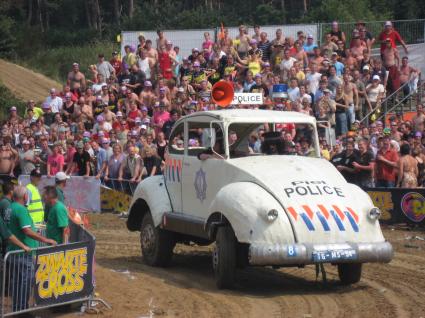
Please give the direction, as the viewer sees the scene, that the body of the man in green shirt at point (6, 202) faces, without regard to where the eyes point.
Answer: to the viewer's right

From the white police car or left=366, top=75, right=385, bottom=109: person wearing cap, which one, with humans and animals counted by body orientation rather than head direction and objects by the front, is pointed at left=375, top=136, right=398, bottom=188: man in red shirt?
the person wearing cap

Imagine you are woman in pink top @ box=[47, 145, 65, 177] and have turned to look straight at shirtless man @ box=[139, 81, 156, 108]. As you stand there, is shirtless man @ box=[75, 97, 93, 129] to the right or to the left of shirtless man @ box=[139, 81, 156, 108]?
left

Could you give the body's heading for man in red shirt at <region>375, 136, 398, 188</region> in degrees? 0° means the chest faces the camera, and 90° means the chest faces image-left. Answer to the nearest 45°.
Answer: approximately 45°

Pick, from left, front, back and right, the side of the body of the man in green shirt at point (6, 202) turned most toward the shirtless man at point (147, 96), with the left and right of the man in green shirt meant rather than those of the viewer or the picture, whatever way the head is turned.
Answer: left

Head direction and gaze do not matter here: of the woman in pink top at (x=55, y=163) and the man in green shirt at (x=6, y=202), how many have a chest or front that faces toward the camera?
1

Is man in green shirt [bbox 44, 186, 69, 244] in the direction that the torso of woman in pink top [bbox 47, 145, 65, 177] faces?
yes

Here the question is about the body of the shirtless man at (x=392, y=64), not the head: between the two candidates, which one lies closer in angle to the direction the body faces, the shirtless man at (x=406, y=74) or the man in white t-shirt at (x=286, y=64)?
the man in white t-shirt

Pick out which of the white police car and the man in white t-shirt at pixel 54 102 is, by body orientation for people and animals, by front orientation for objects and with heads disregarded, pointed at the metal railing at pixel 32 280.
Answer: the man in white t-shirt

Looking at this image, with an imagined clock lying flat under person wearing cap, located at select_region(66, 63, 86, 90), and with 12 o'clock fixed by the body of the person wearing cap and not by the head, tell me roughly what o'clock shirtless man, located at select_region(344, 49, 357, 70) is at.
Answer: The shirtless man is roughly at 10 o'clock from the person wearing cap.

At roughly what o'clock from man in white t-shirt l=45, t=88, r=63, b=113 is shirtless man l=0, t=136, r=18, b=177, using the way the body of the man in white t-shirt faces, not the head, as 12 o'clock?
The shirtless man is roughly at 1 o'clock from the man in white t-shirt.
